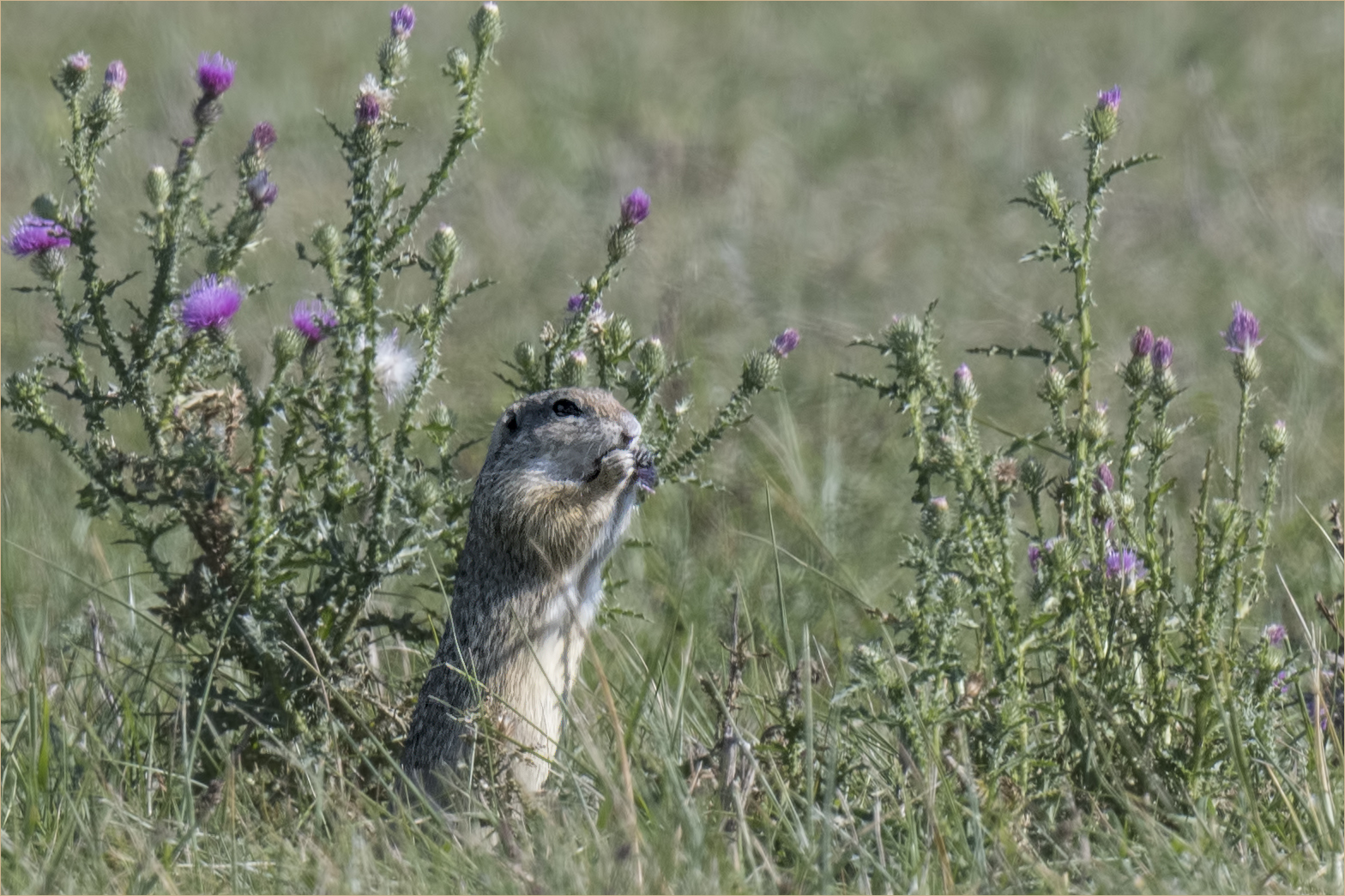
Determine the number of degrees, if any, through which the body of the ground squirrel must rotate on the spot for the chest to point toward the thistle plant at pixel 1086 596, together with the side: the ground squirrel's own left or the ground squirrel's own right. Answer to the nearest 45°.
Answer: approximately 45° to the ground squirrel's own right

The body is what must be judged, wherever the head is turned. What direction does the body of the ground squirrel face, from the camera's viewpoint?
to the viewer's right
